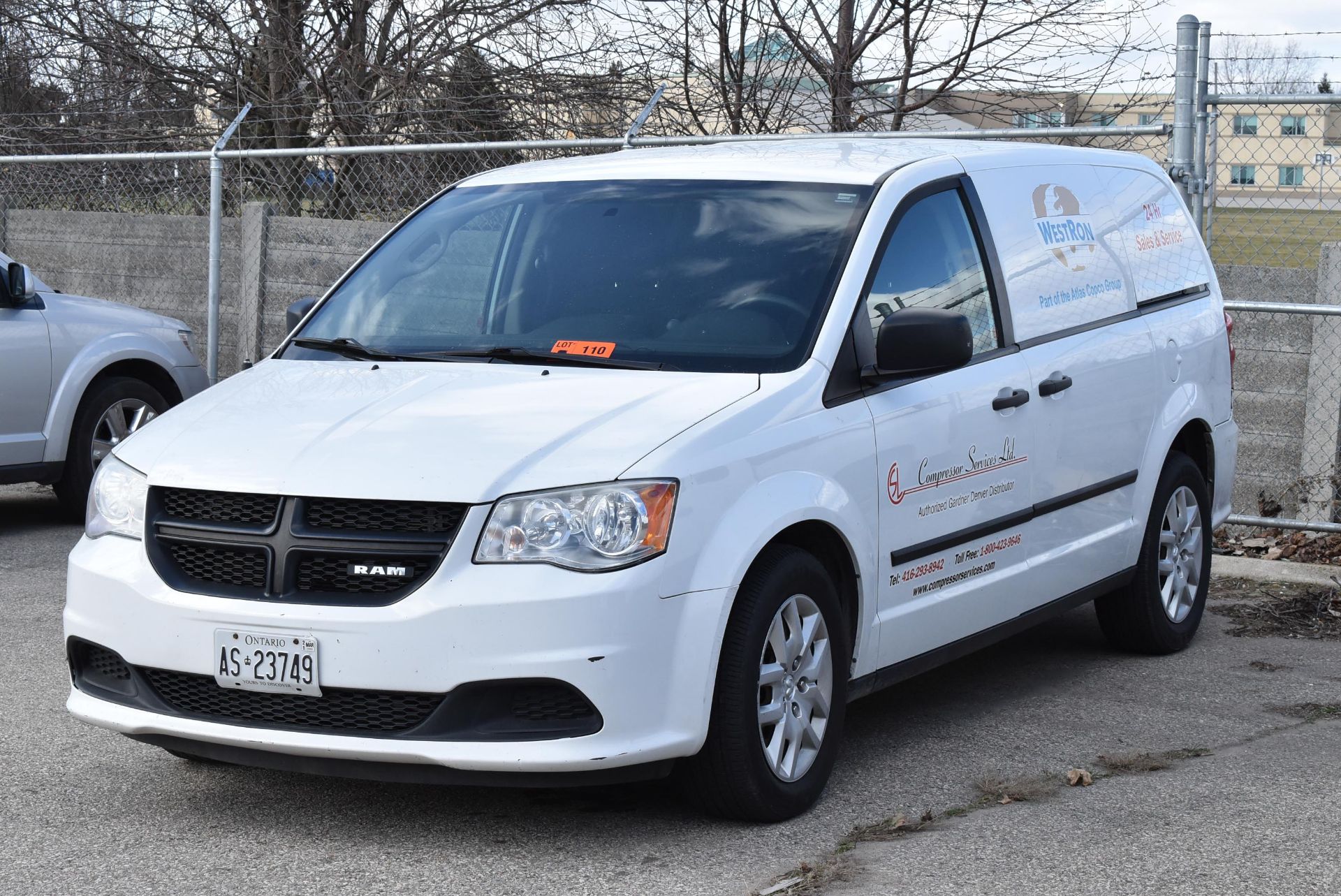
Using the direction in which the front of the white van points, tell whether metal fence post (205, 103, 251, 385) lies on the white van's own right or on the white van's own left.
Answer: on the white van's own right

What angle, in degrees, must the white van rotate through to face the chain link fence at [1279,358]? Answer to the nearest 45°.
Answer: approximately 180°

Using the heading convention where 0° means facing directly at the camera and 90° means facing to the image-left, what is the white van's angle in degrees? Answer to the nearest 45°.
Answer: approximately 45°

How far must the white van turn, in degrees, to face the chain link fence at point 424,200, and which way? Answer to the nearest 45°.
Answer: approximately 135° to its right
